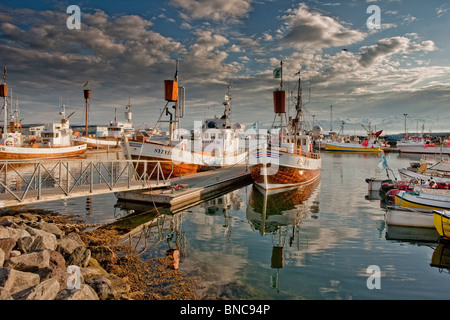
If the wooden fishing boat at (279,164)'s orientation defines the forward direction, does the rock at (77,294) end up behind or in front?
in front

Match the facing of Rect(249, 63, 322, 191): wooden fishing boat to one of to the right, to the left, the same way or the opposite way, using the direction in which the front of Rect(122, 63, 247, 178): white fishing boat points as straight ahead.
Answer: the same way

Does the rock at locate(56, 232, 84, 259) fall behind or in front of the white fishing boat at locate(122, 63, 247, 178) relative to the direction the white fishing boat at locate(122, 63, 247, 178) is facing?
in front

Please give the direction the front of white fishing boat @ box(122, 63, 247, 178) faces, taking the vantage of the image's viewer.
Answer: facing the viewer and to the left of the viewer

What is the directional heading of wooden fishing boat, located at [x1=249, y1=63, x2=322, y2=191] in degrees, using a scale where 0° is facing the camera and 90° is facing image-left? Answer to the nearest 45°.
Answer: approximately 45°

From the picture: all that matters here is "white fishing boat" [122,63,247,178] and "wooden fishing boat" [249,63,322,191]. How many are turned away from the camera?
0

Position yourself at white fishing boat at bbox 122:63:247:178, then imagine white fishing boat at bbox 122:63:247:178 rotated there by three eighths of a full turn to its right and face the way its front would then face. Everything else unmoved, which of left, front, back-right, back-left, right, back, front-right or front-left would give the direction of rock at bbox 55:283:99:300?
back

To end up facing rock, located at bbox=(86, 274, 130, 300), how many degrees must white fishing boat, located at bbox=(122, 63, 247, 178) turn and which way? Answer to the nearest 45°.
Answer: approximately 45° to its left

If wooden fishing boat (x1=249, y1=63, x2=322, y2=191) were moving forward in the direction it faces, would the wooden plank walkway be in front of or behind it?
in front
